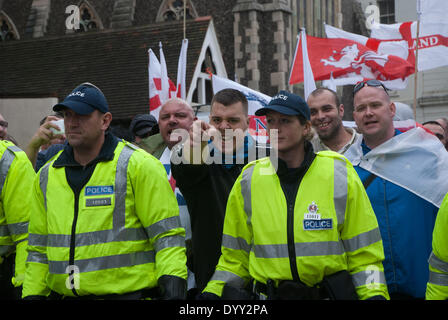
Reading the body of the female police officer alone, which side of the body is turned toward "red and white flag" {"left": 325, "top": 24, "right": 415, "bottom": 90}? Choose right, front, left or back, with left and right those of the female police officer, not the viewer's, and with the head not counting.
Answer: back

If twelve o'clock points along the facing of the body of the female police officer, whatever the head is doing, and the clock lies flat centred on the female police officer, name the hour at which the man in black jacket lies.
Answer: The man in black jacket is roughly at 5 o'clock from the female police officer.

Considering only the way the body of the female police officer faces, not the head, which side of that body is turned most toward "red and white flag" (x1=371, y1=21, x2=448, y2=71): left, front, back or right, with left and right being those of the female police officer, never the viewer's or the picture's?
back

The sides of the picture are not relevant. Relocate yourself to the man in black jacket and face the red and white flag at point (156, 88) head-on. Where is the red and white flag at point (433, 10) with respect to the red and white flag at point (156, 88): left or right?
right

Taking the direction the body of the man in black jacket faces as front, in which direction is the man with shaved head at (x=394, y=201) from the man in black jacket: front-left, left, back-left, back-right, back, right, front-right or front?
left

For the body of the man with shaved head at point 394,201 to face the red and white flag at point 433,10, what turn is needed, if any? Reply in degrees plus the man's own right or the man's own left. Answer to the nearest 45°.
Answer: approximately 135° to the man's own right

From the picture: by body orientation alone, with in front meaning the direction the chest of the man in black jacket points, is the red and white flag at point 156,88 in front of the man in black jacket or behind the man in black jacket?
behind

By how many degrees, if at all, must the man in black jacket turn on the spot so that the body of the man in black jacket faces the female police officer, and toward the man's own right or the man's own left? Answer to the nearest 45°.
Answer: approximately 45° to the man's own left

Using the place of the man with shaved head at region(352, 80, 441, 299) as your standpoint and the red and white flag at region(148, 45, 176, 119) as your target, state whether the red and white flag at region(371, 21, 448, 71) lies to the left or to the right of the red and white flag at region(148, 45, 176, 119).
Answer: right

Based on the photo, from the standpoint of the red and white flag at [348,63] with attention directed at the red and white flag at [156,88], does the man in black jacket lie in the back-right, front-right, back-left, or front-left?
front-left

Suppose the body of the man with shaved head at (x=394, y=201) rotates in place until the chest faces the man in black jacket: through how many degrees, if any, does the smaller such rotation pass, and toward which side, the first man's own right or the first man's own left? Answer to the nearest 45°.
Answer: approximately 45° to the first man's own right

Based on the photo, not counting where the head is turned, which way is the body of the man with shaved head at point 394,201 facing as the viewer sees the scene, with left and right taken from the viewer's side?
facing the viewer and to the left of the viewer

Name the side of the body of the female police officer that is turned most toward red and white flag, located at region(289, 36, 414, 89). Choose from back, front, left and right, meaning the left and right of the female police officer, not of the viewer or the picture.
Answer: back

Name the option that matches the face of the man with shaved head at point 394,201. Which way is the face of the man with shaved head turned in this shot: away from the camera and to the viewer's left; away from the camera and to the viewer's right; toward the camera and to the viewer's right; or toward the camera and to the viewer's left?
toward the camera and to the viewer's left

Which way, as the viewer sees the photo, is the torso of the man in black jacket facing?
toward the camera

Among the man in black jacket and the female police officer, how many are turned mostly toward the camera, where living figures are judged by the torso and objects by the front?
2

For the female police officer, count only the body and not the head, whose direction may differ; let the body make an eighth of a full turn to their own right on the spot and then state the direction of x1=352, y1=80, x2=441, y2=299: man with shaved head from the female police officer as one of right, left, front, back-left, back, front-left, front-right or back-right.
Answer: back

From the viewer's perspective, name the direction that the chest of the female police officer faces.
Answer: toward the camera

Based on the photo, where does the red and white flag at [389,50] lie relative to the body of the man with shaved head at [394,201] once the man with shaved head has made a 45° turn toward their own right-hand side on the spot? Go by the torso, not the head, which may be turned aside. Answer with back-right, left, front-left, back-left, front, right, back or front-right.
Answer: right
